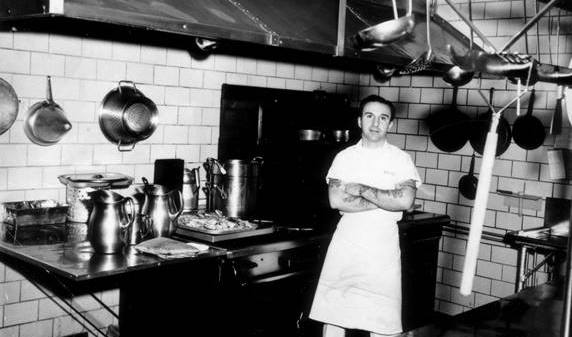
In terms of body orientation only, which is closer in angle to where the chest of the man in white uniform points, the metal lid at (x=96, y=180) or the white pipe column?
the white pipe column

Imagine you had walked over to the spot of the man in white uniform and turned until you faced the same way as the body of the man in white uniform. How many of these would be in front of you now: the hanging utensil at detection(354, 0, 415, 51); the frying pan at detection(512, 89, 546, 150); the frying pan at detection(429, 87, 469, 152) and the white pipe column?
2

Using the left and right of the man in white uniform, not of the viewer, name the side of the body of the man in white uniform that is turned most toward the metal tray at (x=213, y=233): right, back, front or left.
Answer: right

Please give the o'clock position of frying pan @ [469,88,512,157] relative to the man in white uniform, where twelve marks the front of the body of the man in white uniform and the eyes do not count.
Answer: The frying pan is roughly at 7 o'clock from the man in white uniform.

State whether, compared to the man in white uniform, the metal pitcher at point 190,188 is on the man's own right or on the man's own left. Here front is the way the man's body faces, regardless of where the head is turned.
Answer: on the man's own right

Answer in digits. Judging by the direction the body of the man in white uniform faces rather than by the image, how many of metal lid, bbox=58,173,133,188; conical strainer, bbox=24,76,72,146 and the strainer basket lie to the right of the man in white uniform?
3

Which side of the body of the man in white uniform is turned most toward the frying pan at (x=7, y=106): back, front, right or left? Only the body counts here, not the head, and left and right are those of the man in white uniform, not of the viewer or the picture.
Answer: right

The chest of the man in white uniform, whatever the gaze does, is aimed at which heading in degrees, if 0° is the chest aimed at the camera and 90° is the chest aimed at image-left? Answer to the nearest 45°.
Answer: approximately 0°

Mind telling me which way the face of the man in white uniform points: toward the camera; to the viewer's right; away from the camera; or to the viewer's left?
toward the camera

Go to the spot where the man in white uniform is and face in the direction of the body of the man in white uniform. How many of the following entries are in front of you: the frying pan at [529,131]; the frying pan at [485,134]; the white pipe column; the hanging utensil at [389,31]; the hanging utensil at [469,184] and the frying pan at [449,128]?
2

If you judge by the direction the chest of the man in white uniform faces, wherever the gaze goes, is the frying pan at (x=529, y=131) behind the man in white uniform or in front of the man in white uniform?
behind

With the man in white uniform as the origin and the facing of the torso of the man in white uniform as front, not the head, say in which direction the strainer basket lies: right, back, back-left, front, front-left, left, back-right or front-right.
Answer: right

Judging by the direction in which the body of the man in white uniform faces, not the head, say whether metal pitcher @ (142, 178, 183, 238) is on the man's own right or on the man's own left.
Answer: on the man's own right
